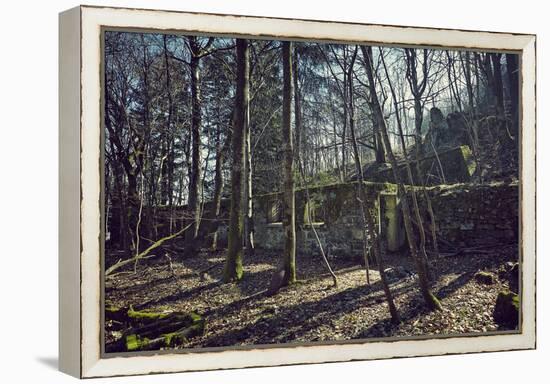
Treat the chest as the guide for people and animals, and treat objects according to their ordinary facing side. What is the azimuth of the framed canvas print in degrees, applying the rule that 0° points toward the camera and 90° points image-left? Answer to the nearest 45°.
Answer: approximately 315°
